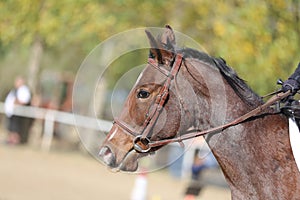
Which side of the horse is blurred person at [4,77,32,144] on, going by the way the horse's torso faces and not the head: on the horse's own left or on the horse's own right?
on the horse's own right

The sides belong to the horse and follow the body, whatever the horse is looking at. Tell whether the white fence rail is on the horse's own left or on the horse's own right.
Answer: on the horse's own right

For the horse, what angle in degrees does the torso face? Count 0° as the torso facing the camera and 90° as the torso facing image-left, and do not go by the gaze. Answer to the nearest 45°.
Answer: approximately 90°
